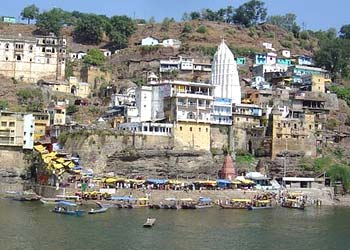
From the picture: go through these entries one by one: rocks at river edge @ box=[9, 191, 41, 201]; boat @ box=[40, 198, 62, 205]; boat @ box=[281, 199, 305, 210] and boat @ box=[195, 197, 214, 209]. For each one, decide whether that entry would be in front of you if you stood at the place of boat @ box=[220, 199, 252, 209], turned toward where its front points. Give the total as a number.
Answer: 3

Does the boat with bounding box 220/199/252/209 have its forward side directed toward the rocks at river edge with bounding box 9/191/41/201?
yes

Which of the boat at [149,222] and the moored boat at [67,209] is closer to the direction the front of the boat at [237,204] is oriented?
the moored boat

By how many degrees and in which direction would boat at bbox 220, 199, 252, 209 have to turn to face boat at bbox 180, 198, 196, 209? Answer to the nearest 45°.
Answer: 0° — it already faces it

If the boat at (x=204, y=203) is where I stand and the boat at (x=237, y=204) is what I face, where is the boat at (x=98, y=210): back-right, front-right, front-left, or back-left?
back-right

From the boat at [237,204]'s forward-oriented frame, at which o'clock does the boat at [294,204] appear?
the boat at [294,204] is roughly at 5 o'clock from the boat at [237,204].

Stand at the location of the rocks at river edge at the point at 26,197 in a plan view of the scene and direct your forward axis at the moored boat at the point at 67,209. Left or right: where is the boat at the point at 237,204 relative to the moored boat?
left

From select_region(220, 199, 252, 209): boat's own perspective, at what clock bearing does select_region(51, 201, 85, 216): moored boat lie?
The moored boat is roughly at 11 o'clock from the boat.

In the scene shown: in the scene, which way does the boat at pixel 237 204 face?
to the viewer's left

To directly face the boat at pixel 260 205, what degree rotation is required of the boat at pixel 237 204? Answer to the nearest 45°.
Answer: approximately 180°

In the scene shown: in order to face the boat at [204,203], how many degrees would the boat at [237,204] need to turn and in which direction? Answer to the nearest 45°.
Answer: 0° — it already faces it
